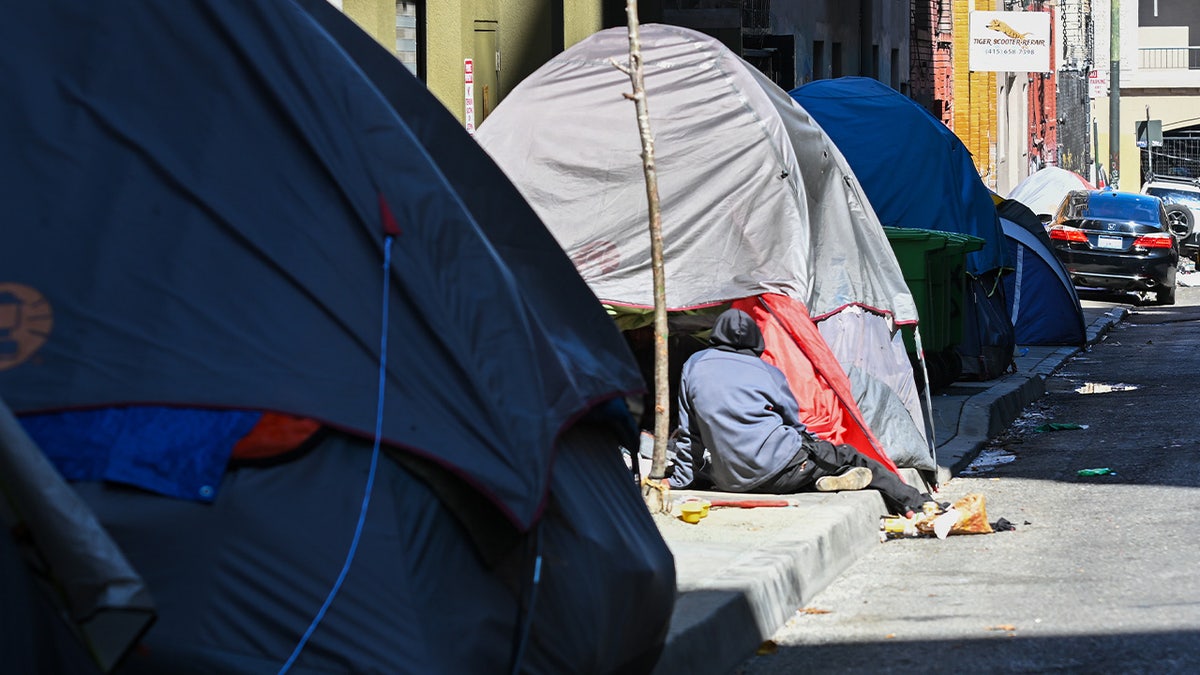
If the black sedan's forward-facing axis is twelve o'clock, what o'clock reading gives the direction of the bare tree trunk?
The bare tree trunk is roughly at 6 o'clock from the black sedan.

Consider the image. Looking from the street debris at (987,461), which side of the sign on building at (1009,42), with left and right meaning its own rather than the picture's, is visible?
front

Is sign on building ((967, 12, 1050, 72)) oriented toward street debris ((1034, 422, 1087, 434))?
yes

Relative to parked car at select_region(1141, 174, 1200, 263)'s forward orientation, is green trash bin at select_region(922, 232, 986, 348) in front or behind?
behind

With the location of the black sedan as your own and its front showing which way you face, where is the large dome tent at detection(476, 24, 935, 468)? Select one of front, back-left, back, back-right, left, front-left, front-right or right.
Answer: back

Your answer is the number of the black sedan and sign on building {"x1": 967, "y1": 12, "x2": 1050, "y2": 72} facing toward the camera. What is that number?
1

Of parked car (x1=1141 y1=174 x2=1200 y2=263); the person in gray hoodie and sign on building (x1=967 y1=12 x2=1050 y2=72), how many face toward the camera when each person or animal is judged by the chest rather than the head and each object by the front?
1

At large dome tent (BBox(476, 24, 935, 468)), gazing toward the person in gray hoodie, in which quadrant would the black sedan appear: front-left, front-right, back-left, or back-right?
back-left

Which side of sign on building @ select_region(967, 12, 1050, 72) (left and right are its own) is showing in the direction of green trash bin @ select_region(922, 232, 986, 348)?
front

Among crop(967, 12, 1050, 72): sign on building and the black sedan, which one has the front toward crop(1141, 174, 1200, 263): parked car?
the black sedan

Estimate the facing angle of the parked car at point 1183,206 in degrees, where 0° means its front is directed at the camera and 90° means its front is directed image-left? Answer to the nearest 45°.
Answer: approximately 180°

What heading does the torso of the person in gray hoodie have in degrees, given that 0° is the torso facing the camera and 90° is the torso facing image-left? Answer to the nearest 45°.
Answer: approximately 225°

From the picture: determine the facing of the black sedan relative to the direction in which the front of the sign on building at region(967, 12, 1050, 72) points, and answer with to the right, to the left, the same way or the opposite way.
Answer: the opposite way

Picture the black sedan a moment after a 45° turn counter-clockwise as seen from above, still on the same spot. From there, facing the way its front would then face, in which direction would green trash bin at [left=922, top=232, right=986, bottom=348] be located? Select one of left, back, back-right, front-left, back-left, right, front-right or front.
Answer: back-left

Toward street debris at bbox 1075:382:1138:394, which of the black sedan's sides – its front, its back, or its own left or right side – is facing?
back

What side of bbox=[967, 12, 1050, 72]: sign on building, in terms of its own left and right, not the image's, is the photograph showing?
front

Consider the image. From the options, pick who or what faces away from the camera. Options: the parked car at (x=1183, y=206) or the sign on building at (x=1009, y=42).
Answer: the parked car

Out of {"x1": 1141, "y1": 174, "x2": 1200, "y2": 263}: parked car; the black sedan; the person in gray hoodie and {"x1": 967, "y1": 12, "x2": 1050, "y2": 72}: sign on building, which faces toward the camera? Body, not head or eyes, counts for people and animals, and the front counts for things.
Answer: the sign on building

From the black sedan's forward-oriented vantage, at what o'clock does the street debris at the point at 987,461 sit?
The street debris is roughly at 6 o'clock from the black sedan.
